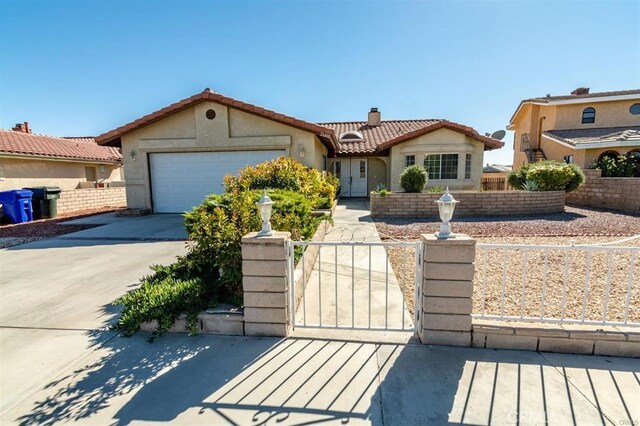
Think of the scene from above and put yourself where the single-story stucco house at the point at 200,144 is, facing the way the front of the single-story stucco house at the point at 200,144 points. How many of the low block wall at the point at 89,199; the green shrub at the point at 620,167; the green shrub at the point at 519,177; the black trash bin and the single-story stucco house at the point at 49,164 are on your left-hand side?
2

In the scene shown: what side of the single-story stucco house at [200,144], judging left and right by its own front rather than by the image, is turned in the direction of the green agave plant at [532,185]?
left

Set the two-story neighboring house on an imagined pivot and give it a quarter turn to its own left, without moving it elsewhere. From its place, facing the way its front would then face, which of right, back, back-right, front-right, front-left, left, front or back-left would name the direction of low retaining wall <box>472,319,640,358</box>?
right

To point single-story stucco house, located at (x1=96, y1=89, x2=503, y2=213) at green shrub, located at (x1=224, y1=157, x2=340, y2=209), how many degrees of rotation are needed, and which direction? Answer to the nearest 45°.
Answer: approximately 45° to its left

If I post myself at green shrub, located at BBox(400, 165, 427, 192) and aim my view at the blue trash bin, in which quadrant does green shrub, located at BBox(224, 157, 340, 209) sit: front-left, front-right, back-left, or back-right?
front-left

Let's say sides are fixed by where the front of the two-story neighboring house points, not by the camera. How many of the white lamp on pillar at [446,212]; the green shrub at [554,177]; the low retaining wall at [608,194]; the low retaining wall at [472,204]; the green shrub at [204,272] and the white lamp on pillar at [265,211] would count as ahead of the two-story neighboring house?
6

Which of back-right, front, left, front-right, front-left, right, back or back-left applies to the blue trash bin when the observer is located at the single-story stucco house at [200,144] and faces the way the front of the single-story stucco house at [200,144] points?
right

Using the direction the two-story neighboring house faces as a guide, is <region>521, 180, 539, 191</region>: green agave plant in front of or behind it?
in front

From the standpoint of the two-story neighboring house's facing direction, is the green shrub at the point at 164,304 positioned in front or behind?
in front

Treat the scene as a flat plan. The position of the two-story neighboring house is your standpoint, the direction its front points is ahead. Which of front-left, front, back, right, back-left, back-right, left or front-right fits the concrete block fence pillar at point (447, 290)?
front

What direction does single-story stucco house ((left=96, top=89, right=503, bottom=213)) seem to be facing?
toward the camera

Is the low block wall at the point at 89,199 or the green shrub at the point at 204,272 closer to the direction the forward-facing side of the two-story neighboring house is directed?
the green shrub

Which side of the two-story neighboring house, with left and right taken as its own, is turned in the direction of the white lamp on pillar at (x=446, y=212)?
front

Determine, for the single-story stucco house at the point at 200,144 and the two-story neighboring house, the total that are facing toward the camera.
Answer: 2

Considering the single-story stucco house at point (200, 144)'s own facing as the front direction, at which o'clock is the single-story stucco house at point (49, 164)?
the single-story stucco house at point (49, 164) is roughly at 4 o'clock from the single-story stucco house at point (200, 144).

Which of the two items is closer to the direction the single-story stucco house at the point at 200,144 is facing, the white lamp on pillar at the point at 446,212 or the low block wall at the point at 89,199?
the white lamp on pillar

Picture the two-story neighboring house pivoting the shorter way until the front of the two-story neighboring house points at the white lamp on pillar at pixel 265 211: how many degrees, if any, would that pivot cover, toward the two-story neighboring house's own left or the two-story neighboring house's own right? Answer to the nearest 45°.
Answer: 0° — it already faces it

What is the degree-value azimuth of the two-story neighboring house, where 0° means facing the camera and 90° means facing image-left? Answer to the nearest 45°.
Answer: approximately 0°
